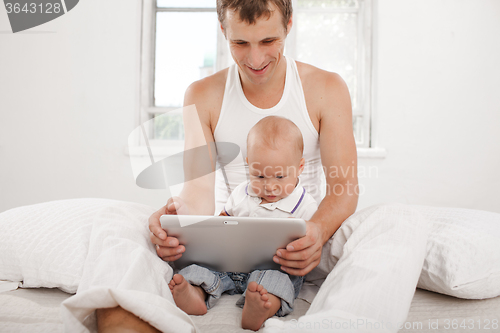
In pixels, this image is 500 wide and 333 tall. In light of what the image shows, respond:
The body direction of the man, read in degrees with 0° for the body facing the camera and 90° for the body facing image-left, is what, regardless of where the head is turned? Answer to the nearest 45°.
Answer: approximately 0°

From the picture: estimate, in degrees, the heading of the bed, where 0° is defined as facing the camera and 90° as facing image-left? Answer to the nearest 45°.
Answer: approximately 0°
